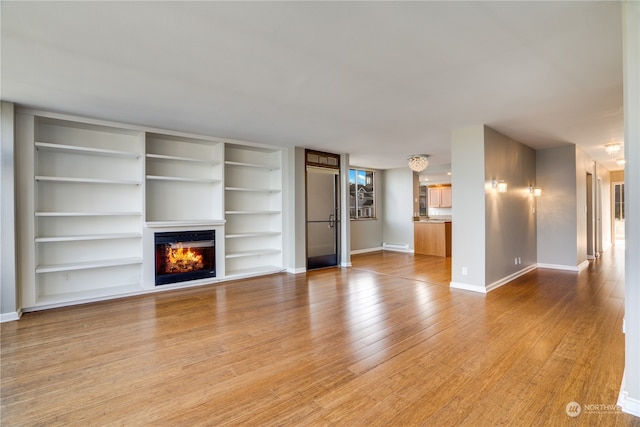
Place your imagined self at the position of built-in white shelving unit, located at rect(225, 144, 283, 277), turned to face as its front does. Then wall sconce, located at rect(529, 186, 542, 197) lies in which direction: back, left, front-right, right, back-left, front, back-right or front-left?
front-left

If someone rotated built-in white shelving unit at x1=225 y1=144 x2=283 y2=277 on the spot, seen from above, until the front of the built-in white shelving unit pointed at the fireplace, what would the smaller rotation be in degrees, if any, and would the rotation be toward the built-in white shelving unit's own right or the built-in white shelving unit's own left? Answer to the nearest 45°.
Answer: approximately 90° to the built-in white shelving unit's own right

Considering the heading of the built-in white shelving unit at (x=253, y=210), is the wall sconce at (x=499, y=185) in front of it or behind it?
in front

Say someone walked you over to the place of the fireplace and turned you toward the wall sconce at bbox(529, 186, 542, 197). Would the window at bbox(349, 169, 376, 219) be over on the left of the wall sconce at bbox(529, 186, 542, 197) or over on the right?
left

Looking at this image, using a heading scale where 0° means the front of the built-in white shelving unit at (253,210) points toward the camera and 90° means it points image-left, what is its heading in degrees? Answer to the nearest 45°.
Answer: approximately 315°

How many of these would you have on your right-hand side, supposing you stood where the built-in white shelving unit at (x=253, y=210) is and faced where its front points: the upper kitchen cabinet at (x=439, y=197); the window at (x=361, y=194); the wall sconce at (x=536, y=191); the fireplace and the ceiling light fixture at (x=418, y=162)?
1

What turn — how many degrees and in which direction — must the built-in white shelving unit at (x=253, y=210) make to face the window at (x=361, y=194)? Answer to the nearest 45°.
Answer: approximately 90° to its left

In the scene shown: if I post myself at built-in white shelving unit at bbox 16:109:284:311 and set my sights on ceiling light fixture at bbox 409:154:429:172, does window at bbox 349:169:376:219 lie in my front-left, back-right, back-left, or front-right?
front-left

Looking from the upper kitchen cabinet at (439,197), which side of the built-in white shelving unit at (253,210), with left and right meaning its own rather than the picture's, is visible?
left

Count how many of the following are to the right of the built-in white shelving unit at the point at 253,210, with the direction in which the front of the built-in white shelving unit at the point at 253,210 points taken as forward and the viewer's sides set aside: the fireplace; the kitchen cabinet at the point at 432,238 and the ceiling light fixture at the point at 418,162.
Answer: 1

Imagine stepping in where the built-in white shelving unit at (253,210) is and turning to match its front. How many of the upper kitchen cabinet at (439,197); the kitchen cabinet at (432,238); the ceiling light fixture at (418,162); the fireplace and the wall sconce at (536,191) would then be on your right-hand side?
1
